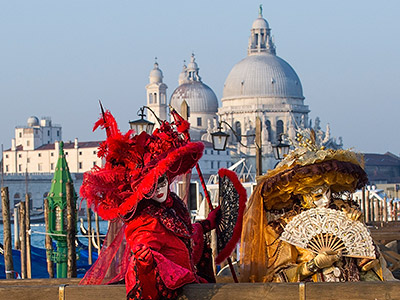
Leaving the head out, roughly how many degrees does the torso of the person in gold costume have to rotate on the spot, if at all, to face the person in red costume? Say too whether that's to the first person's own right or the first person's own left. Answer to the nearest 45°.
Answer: approximately 90° to the first person's own right

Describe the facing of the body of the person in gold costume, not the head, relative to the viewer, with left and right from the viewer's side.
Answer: facing the viewer and to the right of the viewer

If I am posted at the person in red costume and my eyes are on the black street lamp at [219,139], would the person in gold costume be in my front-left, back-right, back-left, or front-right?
front-right

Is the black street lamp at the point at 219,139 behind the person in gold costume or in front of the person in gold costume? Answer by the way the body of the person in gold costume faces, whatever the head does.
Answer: behind

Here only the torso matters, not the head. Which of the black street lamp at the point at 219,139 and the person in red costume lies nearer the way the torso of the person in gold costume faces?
the person in red costume

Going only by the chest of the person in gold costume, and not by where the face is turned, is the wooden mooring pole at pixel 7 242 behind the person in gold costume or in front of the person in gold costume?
behind

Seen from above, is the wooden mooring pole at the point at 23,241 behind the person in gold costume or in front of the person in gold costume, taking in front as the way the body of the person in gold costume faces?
behind
